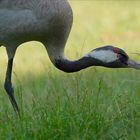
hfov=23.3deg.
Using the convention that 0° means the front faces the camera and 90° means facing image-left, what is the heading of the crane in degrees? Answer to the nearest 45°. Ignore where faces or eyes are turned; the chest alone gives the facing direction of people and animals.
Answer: approximately 270°
